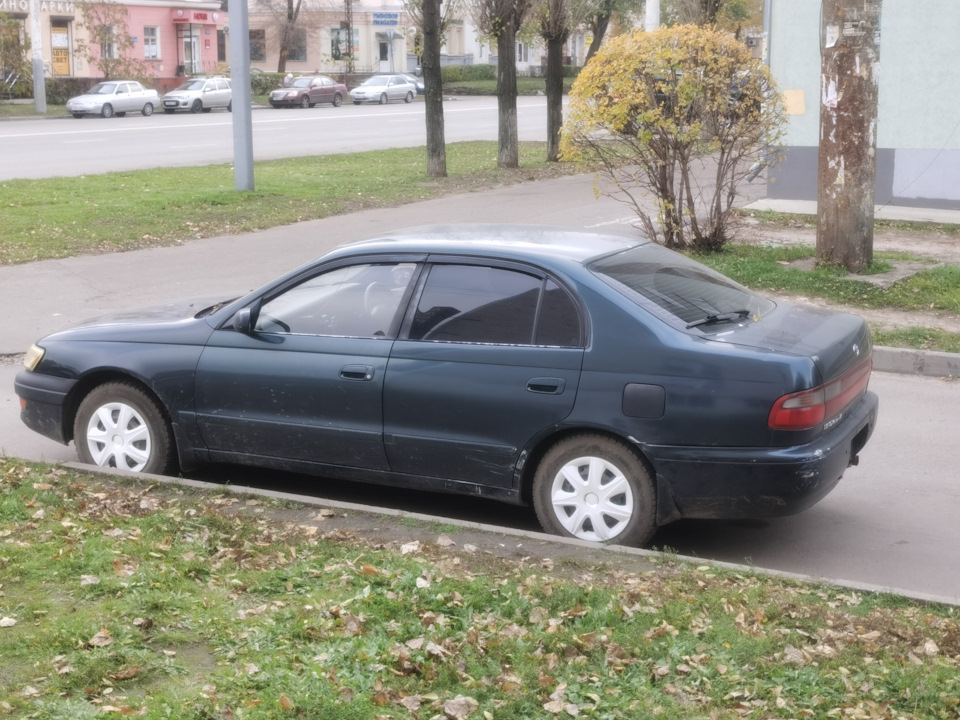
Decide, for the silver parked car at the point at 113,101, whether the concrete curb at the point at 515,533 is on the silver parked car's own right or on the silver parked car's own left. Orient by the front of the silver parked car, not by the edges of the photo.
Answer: on the silver parked car's own left

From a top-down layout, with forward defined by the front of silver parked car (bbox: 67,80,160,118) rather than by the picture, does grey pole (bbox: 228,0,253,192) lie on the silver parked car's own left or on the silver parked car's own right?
on the silver parked car's own left

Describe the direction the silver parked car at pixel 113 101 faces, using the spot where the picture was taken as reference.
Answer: facing the viewer and to the left of the viewer

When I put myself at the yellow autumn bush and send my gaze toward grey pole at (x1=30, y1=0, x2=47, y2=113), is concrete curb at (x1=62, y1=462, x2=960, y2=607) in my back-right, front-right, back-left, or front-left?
back-left

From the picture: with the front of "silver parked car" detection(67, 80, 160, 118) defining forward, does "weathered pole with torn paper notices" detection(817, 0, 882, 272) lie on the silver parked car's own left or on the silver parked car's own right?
on the silver parked car's own left

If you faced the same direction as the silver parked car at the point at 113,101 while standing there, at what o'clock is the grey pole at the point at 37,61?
The grey pole is roughly at 2 o'clock from the silver parked car.
